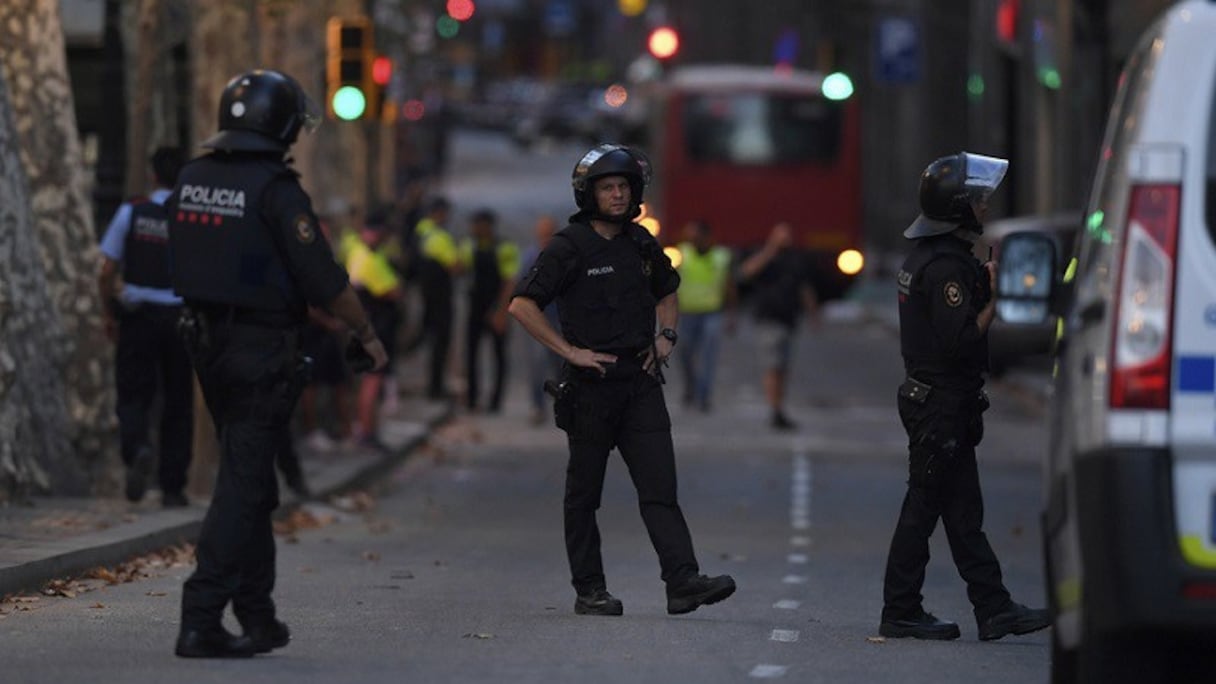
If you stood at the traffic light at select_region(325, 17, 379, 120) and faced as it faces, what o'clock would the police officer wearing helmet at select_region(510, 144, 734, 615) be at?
The police officer wearing helmet is roughly at 12 o'clock from the traffic light.

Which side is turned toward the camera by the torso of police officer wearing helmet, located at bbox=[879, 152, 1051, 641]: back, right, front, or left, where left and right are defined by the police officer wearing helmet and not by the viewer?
right

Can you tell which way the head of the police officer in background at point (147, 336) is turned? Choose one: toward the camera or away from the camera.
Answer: away from the camera

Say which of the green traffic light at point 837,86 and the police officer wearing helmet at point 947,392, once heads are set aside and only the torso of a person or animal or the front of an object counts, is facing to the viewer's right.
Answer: the police officer wearing helmet
